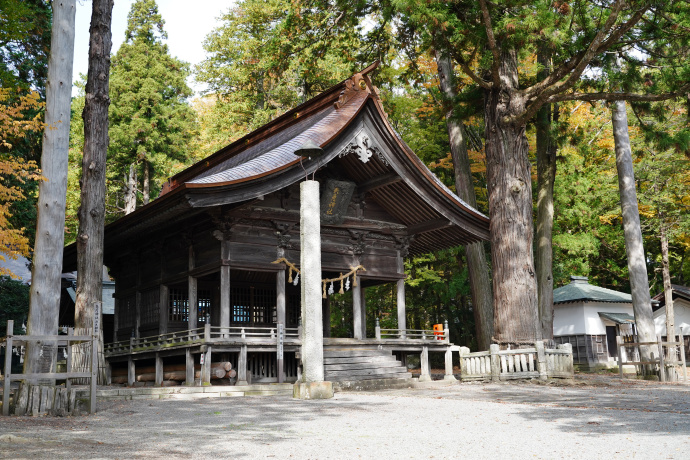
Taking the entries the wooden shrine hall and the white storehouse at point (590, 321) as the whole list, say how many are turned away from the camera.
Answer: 0

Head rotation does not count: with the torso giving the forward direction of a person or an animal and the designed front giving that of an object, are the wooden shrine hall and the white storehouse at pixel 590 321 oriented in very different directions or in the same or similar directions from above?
same or similar directions

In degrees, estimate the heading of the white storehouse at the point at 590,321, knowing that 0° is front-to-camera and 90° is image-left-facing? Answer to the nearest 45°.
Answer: approximately 315°

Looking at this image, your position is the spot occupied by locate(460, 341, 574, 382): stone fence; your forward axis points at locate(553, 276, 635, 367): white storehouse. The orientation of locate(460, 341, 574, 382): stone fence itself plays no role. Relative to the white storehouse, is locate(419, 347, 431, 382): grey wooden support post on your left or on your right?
left

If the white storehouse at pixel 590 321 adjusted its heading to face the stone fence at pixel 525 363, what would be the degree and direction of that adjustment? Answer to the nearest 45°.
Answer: approximately 45° to its right

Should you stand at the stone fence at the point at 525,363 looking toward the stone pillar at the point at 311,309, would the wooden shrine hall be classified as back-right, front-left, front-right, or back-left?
front-right

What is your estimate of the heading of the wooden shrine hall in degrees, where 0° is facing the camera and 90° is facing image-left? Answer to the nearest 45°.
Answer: approximately 315°

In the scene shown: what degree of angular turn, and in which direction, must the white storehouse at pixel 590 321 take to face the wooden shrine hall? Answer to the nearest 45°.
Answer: approximately 90° to its right

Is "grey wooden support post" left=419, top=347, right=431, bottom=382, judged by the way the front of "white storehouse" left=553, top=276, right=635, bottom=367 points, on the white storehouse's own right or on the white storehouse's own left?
on the white storehouse's own right

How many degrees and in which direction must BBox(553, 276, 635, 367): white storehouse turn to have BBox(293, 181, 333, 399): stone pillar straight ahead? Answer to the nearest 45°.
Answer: approximately 45° to its right
